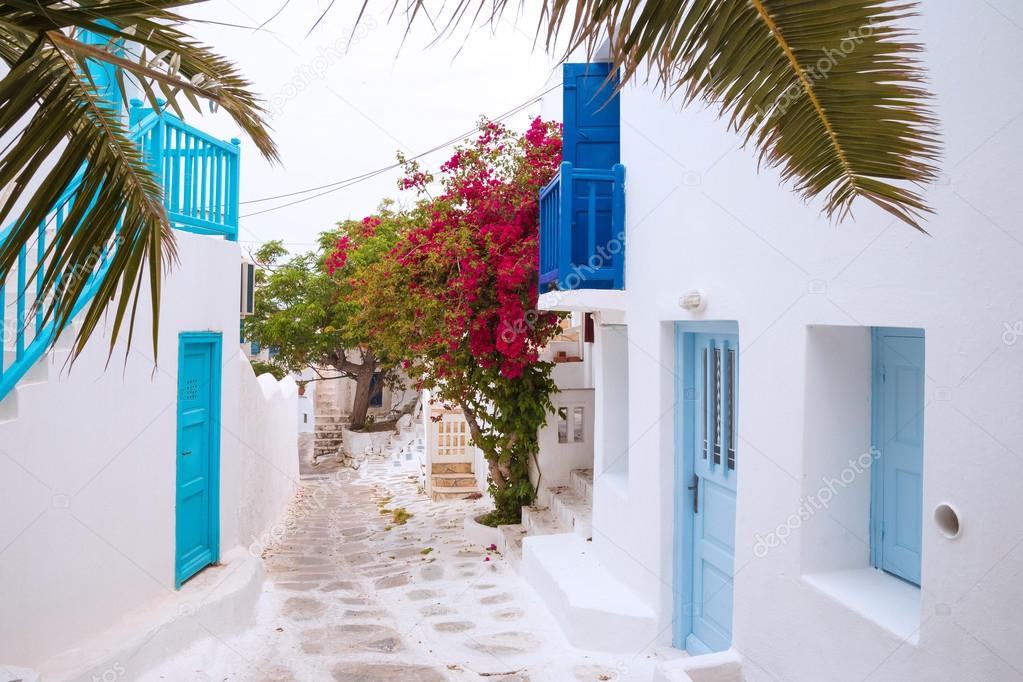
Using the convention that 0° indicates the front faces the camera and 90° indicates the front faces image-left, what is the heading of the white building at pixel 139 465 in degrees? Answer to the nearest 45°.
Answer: approximately 315°

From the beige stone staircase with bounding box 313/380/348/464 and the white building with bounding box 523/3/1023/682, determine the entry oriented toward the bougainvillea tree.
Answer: the beige stone staircase

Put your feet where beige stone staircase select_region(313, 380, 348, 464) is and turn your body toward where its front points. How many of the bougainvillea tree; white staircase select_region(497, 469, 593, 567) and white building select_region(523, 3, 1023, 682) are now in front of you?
3

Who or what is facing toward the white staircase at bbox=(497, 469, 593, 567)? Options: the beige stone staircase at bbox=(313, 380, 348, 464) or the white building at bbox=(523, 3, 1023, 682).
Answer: the beige stone staircase at bbox=(313, 380, 348, 464)

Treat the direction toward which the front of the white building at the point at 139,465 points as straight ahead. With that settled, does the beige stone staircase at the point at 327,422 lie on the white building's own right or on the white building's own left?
on the white building's own left

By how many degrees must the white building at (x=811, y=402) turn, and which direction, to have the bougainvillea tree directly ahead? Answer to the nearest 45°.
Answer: approximately 90° to its right

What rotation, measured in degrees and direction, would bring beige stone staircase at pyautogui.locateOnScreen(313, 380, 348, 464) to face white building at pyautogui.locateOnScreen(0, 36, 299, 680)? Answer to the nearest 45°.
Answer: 0° — it already faces it
